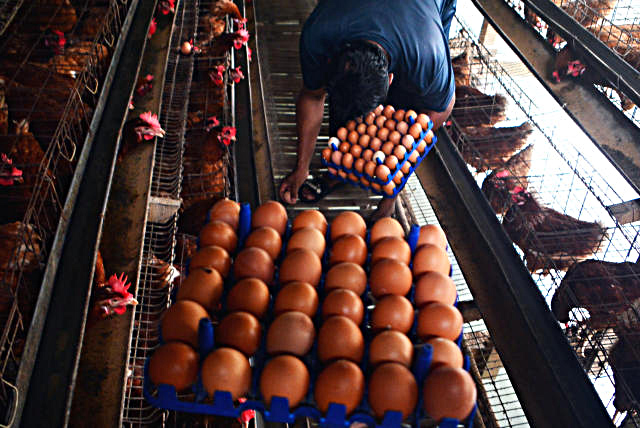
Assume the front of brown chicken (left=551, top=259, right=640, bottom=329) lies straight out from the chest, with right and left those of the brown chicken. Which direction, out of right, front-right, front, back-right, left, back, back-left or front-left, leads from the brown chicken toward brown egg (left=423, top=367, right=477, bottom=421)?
left

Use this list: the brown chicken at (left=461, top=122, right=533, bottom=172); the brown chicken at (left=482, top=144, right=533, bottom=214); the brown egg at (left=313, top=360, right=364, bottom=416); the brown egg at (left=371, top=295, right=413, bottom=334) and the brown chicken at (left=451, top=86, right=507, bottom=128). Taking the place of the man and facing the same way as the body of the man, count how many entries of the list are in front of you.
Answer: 2

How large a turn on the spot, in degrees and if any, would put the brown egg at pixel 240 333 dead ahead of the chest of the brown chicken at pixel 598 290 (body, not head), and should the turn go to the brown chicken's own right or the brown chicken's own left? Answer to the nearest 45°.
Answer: approximately 45° to the brown chicken's own left

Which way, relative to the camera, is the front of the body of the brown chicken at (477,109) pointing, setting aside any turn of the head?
to the viewer's left

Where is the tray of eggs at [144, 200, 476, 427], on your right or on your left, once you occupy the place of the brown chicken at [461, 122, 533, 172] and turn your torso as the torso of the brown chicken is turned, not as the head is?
on your left

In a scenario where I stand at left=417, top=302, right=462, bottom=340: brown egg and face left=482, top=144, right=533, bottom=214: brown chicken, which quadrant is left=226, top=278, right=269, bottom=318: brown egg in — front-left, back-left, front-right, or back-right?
back-left

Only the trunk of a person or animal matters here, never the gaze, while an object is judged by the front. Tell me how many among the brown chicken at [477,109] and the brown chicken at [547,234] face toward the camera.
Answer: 0

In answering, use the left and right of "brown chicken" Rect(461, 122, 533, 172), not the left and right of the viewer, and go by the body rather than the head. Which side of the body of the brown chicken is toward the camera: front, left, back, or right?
left

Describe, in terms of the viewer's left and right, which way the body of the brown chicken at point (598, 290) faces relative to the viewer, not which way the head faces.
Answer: facing to the left of the viewer

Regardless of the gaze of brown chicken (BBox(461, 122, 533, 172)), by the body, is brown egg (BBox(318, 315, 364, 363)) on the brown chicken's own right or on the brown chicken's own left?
on the brown chicken's own left

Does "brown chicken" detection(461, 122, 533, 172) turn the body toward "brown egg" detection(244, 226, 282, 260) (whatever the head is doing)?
no

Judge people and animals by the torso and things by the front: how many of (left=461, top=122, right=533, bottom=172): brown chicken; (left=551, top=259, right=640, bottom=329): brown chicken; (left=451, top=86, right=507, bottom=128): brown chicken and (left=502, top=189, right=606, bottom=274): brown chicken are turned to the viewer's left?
4

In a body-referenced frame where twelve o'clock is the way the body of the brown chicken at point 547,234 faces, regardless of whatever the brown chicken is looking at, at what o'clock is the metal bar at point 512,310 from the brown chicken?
The metal bar is roughly at 9 o'clock from the brown chicken.

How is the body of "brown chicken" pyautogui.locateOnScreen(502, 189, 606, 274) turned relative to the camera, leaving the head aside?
to the viewer's left
